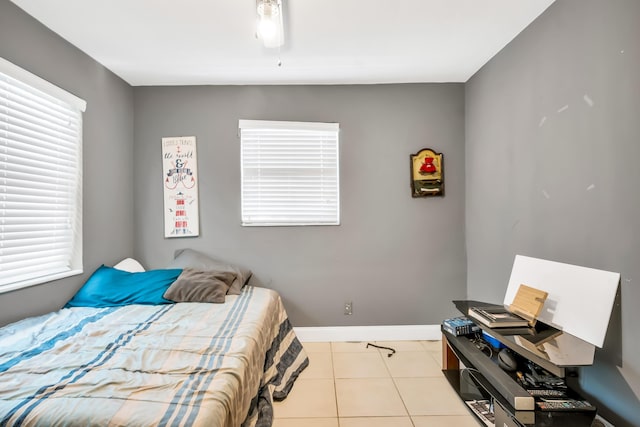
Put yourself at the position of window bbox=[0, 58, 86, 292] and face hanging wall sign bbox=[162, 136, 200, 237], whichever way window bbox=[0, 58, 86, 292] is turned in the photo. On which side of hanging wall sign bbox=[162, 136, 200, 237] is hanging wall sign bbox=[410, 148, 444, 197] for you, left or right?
right

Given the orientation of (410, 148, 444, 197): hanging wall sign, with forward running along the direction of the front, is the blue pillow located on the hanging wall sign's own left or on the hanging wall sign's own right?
on the hanging wall sign's own right

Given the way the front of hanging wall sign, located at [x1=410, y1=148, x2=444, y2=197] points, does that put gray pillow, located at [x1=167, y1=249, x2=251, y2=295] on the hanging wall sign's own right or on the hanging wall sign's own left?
on the hanging wall sign's own right

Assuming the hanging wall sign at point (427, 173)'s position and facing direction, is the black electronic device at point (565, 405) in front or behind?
in front

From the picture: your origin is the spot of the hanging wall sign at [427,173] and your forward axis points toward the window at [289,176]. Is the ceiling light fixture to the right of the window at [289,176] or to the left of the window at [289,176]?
left

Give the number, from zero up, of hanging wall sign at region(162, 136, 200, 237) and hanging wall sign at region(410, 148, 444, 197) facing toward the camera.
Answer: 2

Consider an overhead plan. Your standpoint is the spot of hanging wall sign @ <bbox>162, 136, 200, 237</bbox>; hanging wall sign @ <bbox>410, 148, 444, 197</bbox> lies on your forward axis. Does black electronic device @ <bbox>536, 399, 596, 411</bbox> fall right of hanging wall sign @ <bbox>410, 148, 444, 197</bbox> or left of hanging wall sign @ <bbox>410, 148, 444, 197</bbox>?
right

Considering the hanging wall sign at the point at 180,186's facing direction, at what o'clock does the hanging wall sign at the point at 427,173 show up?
the hanging wall sign at the point at 427,173 is roughly at 10 o'clock from the hanging wall sign at the point at 180,186.

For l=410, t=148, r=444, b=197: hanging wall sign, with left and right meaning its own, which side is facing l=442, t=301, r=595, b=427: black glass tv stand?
front

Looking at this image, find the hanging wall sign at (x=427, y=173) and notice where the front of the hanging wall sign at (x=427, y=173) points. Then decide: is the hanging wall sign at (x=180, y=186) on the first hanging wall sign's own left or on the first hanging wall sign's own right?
on the first hanging wall sign's own right

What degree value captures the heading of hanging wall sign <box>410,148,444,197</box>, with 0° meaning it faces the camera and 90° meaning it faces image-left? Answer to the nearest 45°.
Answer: approximately 0°

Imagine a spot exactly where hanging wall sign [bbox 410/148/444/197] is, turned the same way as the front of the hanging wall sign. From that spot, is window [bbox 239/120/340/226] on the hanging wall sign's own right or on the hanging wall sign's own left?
on the hanging wall sign's own right

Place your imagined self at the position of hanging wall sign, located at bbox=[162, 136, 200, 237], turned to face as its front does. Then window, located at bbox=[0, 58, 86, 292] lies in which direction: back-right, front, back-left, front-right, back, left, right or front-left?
front-right

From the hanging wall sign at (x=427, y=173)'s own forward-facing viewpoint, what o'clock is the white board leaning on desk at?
The white board leaning on desk is roughly at 11 o'clock from the hanging wall sign.
